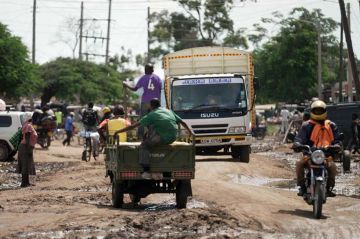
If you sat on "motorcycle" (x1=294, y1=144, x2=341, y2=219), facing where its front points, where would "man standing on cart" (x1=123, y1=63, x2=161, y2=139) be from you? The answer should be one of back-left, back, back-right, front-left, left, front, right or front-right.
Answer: back-right

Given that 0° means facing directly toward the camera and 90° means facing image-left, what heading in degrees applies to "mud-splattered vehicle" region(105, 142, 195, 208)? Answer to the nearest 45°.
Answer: approximately 180°

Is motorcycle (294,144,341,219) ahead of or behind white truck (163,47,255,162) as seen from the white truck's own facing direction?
ahead

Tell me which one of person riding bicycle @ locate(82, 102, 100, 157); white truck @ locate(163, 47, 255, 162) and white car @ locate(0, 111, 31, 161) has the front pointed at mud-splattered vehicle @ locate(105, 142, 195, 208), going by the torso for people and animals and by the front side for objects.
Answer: the white truck

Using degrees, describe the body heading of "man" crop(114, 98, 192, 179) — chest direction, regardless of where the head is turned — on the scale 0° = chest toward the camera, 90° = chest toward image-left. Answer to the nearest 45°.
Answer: approximately 135°

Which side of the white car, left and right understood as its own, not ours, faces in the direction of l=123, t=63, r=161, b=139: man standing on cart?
left

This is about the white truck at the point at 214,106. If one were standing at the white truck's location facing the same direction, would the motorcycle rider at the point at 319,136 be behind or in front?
in front

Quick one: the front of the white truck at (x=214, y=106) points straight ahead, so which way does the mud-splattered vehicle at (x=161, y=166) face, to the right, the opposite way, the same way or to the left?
the opposite way

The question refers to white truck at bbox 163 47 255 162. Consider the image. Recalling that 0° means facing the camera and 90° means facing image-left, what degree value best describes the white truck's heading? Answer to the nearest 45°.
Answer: approximately 0°
